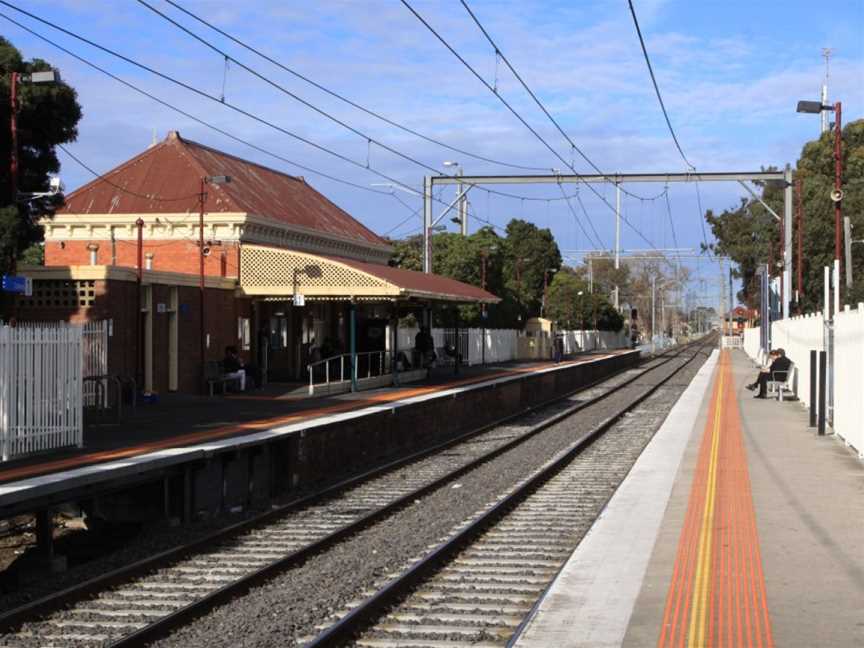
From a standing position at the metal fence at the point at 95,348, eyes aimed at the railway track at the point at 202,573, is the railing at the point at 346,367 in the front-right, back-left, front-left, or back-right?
back-left

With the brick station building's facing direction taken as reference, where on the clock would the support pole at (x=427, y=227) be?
The support pole is roughly at 9 o'clock from the brick station building.

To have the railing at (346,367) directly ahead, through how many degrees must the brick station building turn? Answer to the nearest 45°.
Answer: approximately 45° to its left

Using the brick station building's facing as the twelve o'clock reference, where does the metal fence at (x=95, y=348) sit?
The metal fence is roughly at 2 o'clock from the brick station building.

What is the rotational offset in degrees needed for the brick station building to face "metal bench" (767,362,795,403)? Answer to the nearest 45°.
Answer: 0° — it already faces it

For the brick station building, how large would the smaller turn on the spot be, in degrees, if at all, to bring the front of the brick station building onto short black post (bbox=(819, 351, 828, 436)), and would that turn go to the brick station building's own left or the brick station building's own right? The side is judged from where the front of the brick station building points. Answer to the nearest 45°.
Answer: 0° — it already faces it

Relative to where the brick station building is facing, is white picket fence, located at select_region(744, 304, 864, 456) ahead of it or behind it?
ahead

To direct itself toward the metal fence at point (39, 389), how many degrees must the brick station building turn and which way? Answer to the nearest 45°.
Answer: approximately 45° to its right

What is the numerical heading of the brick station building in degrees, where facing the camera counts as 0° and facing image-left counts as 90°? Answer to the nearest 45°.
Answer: approximately 315°
